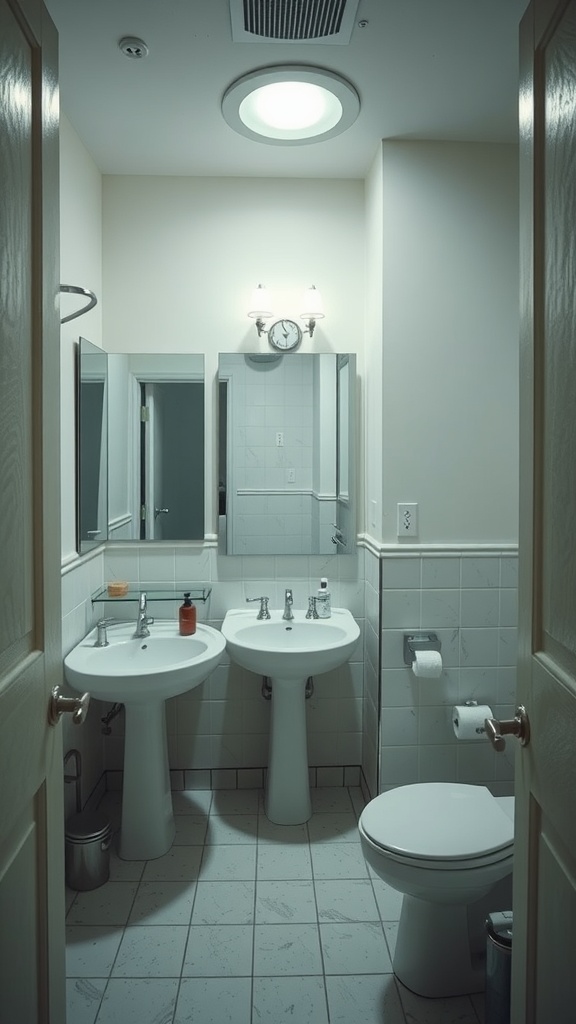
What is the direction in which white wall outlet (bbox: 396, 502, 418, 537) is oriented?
toward the camera

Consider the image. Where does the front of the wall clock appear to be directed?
toward the camera

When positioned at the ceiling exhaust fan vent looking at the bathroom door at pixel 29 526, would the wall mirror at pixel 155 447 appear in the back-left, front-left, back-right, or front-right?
back-right

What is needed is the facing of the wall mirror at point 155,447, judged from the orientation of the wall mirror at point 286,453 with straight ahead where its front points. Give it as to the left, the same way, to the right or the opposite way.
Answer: the same way

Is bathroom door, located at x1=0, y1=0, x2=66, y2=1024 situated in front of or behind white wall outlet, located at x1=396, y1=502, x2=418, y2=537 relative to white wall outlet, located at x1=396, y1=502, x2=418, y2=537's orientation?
in front

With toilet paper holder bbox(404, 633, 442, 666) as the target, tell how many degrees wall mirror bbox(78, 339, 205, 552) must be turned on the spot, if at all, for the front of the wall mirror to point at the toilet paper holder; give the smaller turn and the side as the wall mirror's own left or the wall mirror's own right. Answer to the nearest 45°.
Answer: approximately 45° to the wall mirror's own left

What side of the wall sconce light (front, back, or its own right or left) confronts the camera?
front

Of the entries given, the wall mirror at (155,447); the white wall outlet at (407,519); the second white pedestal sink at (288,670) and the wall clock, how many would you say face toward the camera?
4
